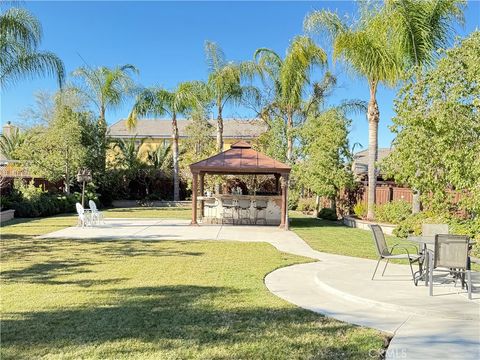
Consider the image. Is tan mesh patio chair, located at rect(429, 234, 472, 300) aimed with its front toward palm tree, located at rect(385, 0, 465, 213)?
yes

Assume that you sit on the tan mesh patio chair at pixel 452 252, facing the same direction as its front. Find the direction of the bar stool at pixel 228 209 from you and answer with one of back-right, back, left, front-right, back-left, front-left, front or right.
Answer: front-left

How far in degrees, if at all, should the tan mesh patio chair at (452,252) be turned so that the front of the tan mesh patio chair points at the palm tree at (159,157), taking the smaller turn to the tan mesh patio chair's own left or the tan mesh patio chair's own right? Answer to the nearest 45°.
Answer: approximately 45° to the tan mesh patio chair's own left

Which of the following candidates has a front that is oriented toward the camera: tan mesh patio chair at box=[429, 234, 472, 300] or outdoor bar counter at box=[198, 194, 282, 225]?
the outdoor bar counter

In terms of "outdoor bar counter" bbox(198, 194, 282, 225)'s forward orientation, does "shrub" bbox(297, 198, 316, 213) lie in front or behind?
behind

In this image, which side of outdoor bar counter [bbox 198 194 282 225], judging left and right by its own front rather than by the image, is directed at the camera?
front

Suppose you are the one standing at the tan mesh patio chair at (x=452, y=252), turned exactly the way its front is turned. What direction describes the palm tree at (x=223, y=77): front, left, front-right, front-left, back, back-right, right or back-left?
front-left

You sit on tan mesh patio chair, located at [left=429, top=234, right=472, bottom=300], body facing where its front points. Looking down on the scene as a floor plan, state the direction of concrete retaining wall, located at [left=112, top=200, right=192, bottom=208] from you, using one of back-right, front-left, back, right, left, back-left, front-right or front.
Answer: front-left

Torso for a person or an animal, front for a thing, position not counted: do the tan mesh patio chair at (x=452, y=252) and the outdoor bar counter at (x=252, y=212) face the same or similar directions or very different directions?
very different directions

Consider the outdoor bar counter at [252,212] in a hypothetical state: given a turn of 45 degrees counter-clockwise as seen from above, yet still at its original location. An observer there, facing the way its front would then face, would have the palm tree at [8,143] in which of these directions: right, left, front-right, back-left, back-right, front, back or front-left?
back

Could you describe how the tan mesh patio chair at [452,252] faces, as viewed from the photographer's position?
facing away from the viewer

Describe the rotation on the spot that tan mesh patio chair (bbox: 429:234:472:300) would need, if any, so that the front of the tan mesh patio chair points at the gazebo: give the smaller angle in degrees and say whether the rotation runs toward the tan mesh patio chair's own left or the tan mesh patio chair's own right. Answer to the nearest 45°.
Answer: approximately 45° to the tan mesh patio chair's own left

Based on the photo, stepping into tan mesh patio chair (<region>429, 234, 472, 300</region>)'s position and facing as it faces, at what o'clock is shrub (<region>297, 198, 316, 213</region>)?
The shrub is roughly at 11 o'clock from the tan mesh patio chair.
